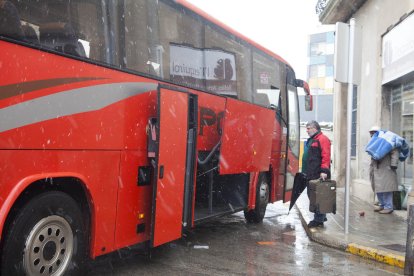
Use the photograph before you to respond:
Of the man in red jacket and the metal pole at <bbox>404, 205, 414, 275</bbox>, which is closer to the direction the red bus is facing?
the man in red jacket

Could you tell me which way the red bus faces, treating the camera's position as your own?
facing away from the viewer and to the right of the viewer

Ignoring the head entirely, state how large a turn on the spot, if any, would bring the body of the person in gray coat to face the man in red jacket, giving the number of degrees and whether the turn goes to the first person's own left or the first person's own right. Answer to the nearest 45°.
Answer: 0° — they already face them

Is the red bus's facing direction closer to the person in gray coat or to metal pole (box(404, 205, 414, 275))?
the person in gray coat

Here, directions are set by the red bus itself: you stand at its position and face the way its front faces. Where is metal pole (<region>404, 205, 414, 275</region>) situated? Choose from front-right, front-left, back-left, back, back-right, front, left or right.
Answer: front-right
